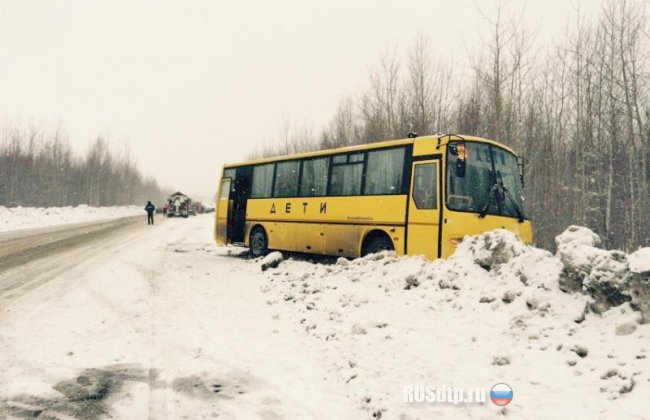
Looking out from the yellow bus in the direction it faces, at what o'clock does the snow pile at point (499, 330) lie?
The snow pile is roughly at 1 o'clock from the yellow bus.

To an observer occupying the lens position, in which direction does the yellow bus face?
facing the viewer and to the right of the viewer
